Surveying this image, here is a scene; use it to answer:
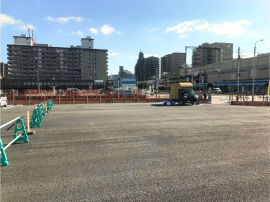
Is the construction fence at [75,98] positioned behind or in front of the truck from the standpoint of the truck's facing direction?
behind

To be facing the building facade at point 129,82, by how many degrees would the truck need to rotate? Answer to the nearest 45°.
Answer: approximately 180°

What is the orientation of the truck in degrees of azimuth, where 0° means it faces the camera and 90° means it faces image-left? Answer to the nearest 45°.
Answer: approximately 315°
